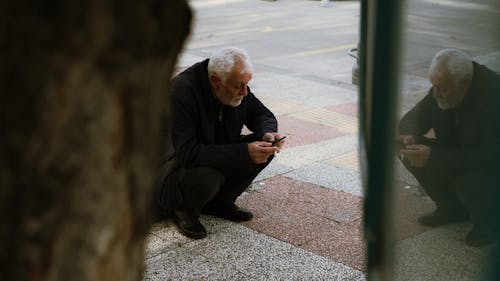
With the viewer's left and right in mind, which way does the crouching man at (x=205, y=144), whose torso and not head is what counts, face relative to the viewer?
facing the viewer and to the right of the viewer

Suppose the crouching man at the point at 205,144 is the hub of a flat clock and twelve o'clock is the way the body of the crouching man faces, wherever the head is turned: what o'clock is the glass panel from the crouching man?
The glass panel is roughly at 1 o'clock from the crouching man.

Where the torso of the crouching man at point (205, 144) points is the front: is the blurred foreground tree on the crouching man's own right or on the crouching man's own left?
on the crouching man's own right

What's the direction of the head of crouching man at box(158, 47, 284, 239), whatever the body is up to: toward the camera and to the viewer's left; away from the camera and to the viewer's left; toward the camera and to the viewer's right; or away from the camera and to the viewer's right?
toward the camera and to the viewer's right

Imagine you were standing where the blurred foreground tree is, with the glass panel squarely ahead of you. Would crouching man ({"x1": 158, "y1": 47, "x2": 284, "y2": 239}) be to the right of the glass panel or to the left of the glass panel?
left
